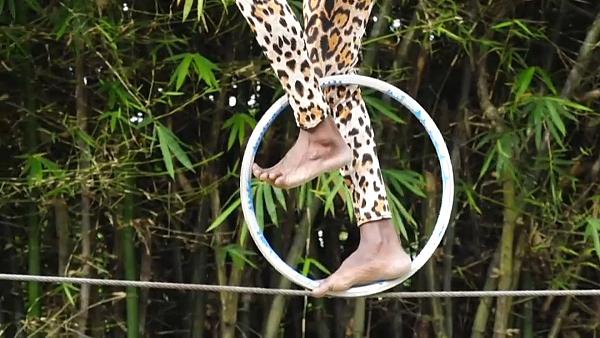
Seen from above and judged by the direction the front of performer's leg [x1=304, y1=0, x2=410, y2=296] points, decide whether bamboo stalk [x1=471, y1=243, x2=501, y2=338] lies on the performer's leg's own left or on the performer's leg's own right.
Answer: on the performer's leg's own right

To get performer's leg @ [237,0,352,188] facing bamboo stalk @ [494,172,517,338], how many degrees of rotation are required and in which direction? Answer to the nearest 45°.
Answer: approximately 135° to its right

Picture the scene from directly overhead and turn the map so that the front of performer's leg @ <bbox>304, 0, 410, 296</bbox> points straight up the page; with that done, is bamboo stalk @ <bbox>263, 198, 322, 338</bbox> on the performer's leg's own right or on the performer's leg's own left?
on the performer's leg's own right

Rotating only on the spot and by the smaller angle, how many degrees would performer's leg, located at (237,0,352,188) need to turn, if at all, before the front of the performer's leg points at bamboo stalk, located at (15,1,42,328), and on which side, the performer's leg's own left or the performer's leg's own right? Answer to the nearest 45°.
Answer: approximately 45° to the performer's leg's own right

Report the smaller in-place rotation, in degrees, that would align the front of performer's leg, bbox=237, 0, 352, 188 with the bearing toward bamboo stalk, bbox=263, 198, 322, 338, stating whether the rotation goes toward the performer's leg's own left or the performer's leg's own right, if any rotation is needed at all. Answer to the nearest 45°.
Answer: approximately 90° to the performer's leg's own right

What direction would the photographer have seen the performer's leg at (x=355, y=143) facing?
facing to the left of the viewer

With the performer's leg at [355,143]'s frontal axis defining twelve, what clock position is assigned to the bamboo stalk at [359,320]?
The bamboo stalk is roughly at 3 o'clock from the performer's leg.

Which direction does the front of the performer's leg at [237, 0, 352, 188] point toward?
to the viewer's left

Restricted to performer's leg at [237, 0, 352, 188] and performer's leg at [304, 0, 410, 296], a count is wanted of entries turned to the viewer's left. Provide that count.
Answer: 2
